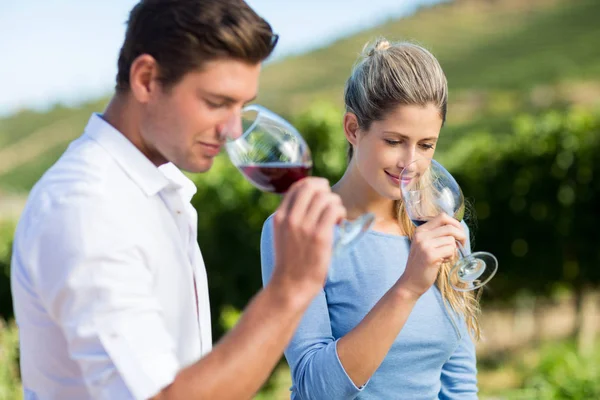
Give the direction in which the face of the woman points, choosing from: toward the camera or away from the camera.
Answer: toward the camera

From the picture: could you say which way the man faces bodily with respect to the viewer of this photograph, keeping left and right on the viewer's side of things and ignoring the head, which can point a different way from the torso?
facing to the right of the viewer

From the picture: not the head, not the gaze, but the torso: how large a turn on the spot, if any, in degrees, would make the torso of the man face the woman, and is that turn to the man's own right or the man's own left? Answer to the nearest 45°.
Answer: approximately 45° to the man's own left

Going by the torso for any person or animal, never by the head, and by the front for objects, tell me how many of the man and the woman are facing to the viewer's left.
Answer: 0

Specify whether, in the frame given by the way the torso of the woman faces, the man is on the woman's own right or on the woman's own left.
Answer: on the woman's own right
